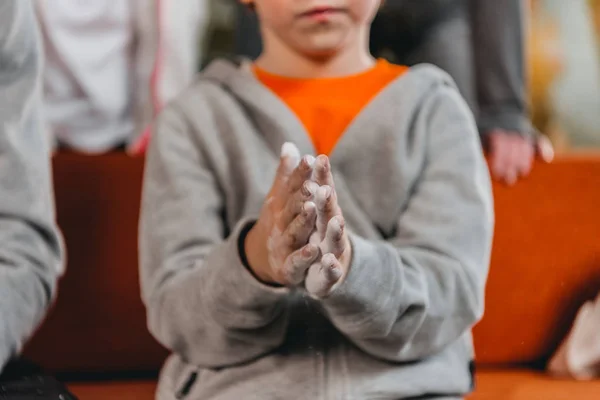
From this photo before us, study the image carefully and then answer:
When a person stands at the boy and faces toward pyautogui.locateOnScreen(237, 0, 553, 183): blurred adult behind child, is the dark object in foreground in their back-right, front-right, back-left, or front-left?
back-left

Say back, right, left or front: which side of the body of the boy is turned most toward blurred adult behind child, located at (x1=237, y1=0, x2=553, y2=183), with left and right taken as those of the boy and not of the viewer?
back

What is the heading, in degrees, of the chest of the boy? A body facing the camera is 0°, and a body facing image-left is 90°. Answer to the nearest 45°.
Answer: approximately 0°

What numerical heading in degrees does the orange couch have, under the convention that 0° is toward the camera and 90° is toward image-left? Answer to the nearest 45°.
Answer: approximately 0°

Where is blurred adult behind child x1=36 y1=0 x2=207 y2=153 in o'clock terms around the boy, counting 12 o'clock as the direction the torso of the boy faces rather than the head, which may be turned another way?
The blurred adult behind child is roughly at 5 o'clock from the boy.
